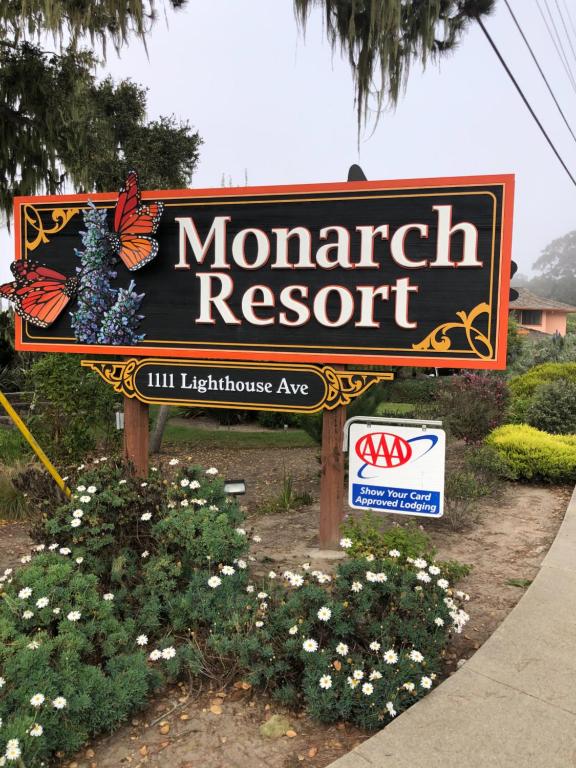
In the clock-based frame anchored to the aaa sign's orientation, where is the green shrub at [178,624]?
The green shrub is roughly at 1 o'clock from the aaa sign.

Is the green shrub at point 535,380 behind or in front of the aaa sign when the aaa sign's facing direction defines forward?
behind

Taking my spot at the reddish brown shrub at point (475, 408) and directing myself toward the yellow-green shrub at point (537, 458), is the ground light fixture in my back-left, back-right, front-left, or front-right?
front-right

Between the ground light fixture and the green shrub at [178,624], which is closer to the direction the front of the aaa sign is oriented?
the green shrub

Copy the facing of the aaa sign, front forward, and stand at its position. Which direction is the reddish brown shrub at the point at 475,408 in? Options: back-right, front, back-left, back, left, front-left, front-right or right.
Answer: back

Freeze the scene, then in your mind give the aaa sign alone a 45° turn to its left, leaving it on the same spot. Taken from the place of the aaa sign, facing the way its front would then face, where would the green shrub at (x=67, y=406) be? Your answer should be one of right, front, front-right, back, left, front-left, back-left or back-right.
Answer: back

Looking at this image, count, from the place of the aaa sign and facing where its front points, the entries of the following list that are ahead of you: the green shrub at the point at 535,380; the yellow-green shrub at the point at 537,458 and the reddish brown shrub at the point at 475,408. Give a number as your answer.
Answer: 0

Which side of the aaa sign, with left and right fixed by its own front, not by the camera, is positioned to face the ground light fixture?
right

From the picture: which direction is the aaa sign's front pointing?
toward the camera

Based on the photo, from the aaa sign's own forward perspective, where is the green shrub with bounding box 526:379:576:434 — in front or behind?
behind

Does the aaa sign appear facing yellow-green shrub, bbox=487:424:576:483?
no
